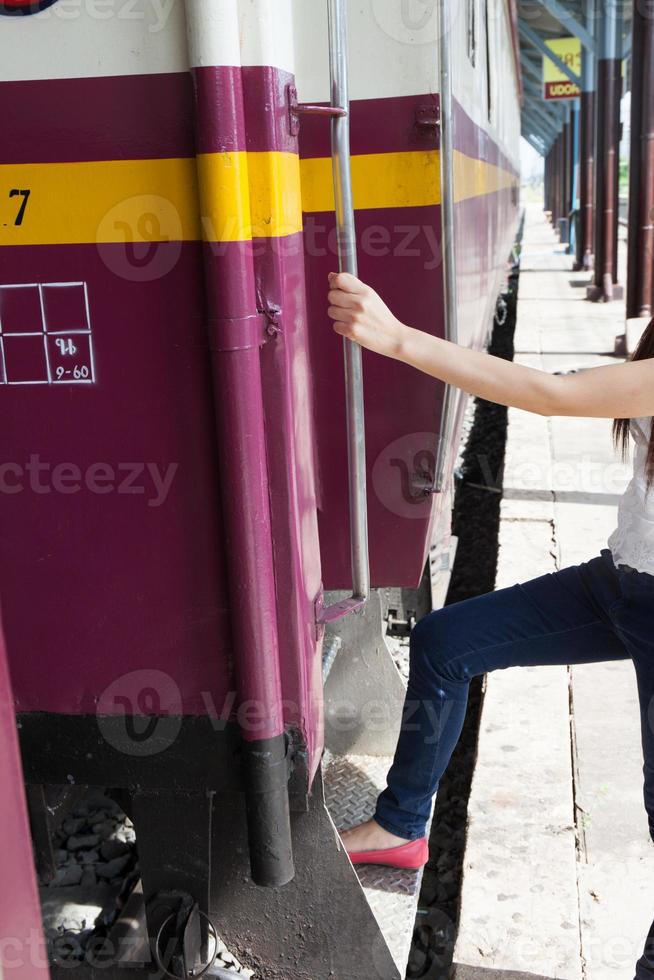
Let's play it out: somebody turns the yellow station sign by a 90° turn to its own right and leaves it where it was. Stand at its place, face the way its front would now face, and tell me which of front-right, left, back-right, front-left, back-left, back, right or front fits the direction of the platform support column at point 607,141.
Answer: left

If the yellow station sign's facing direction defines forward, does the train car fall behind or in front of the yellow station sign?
in front

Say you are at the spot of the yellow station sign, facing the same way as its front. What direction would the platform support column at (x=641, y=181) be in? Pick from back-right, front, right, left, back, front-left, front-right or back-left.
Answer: front

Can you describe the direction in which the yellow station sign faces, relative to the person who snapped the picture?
facing the viewer

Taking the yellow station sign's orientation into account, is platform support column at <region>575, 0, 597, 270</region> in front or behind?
in front
